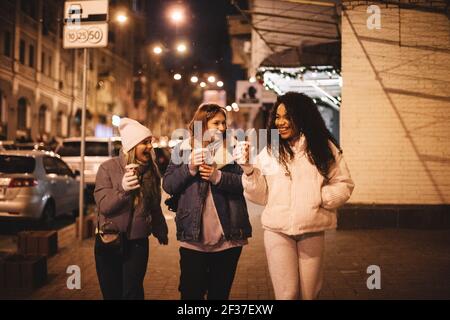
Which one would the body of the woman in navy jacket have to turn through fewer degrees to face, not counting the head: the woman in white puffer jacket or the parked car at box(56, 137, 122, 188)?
the woman in white puffer jacket

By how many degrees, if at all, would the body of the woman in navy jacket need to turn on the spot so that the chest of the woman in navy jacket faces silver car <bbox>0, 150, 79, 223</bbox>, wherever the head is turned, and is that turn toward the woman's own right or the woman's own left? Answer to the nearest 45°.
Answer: approximately 135° to the woman's own right

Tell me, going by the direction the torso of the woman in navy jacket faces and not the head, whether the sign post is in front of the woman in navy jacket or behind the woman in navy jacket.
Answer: behind

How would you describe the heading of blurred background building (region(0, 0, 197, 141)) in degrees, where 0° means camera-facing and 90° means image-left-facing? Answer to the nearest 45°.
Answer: approximately 315°

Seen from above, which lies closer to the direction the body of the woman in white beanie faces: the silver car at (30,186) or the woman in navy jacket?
the woman in navy jacket

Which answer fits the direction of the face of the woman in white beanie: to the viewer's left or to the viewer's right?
to the viewer's right

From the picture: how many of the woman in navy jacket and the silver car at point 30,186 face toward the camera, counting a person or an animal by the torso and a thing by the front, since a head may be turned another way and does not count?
1

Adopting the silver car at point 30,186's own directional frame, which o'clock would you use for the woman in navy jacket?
The woman in navy jacket is roughly at 4 o'clock from the silver car.
